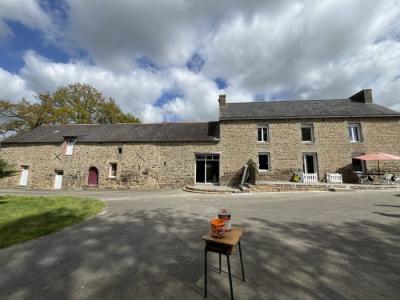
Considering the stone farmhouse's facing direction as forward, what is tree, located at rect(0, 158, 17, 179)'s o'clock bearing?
The tree is roughly at 2 o'clock from the stone farmhouse.

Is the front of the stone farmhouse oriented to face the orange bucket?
yes

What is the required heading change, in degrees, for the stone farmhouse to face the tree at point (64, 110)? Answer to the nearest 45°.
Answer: approximately 135° to its right

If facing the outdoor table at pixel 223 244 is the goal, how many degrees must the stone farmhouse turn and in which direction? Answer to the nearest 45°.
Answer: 0° — it already faces it

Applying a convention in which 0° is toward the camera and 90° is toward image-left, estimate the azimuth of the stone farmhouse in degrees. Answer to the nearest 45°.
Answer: approximately 0°

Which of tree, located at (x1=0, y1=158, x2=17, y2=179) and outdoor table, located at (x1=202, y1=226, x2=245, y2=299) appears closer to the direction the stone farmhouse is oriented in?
the outdoor table

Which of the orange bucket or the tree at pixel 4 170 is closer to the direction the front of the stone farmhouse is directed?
the orange bucket
